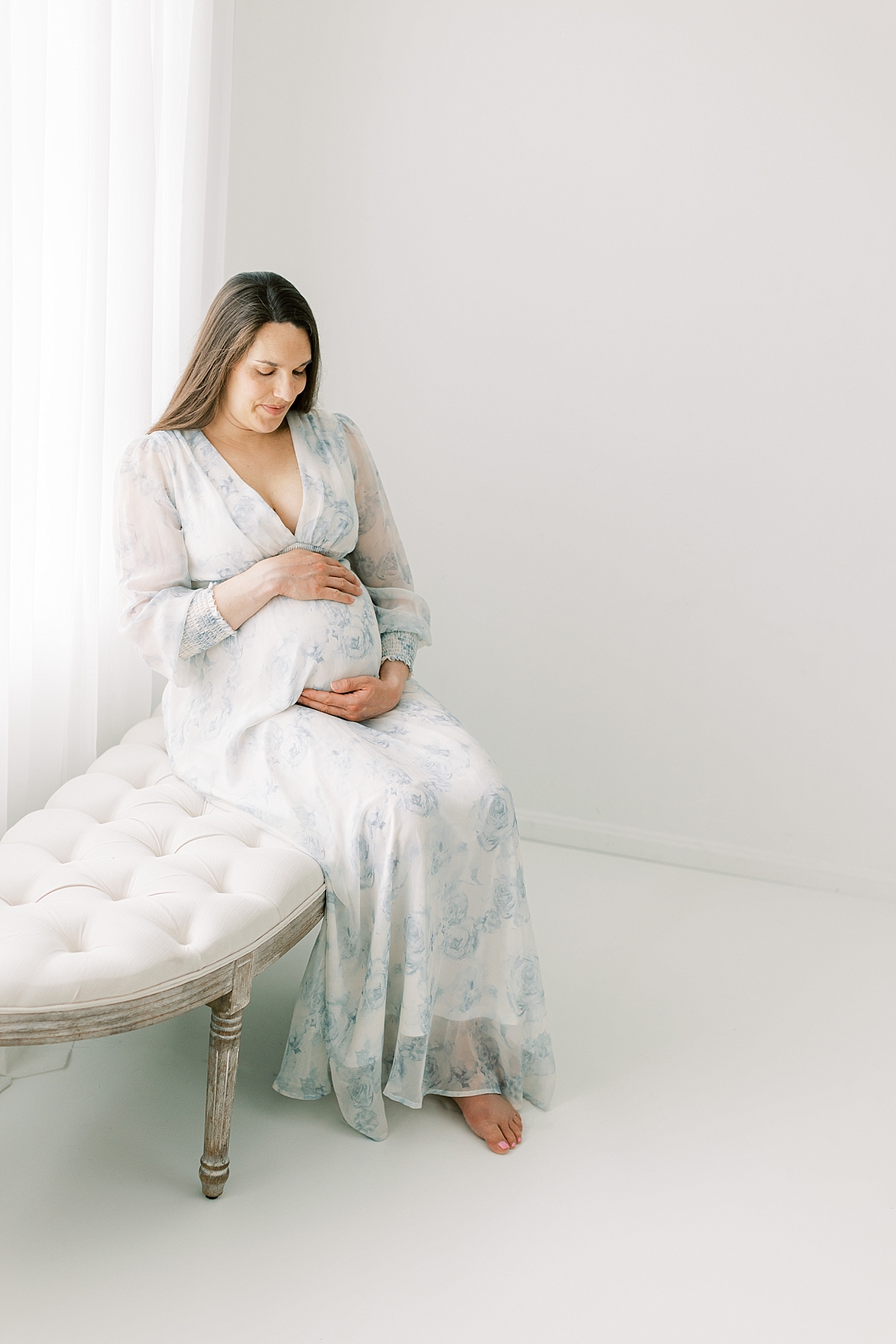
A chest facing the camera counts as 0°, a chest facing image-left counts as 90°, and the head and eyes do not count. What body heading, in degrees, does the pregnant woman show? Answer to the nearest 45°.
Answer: approximately 315°

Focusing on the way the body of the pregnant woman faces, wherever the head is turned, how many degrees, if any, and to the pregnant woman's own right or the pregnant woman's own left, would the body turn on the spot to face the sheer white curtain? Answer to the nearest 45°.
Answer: approximately 180°
